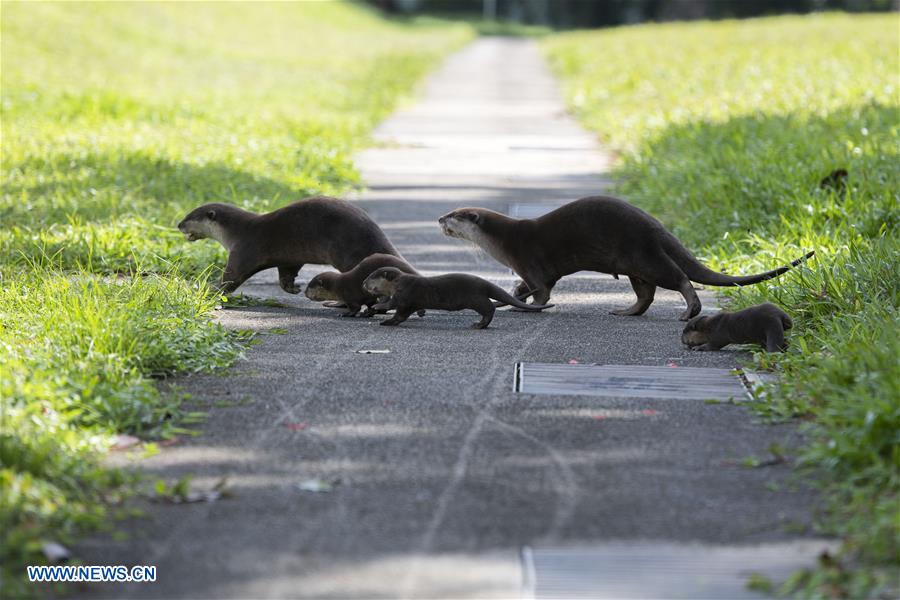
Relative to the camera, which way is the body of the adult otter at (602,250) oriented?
to the viewer's left

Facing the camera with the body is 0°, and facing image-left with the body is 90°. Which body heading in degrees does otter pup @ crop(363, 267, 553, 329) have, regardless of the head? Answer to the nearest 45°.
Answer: approximately 90°

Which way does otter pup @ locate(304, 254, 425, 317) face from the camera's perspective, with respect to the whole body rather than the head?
to the viewer's left

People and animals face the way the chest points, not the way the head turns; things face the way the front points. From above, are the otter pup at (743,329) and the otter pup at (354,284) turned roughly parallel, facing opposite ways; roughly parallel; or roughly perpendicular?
roughly parallel

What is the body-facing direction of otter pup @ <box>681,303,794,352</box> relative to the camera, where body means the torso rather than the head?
to the viewer's left

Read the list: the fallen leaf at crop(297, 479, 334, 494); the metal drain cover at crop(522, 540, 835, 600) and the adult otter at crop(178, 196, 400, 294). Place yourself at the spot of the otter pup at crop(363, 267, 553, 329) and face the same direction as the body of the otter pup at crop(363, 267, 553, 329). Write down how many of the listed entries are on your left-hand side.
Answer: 2

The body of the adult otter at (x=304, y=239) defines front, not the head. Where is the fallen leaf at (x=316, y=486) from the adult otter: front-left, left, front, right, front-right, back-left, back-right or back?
left

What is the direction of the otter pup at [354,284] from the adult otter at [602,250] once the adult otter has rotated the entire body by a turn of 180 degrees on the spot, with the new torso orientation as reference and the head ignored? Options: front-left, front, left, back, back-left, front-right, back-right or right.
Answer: back

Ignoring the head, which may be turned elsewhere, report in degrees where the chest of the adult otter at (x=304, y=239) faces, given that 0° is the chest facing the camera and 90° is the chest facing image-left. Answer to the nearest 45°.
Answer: approximately 90°

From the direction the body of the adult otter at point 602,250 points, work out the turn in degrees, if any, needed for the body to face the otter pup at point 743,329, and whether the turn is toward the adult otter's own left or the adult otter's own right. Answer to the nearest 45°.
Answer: approximately 135° to the adult otter's own left

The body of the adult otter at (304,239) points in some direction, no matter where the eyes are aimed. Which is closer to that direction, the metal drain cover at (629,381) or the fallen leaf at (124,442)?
the fallen leaf
